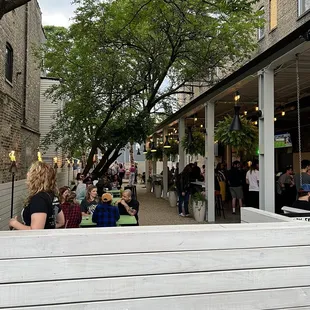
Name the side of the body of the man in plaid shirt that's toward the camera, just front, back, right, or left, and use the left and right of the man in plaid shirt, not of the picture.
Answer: back

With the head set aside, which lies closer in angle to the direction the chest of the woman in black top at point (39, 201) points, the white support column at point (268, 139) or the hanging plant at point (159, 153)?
the hanging plant

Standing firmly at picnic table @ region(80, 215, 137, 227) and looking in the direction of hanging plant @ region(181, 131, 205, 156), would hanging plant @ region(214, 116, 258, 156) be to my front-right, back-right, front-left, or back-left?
front-right

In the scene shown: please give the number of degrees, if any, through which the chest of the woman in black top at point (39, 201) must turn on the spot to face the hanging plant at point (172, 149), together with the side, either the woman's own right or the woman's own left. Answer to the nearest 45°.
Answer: approximately 90° to the woman's own right

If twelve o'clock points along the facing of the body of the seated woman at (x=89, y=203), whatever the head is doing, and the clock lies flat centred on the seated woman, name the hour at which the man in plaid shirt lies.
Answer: The man in plaid shirt is roughly at 1 o'clock from the seated woman.

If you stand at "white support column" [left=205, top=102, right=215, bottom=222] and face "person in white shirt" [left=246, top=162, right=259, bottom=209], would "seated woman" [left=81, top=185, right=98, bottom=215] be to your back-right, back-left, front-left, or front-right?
back-right

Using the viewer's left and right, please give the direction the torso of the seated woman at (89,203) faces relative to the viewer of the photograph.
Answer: facing the viewer and to the right of the viewer

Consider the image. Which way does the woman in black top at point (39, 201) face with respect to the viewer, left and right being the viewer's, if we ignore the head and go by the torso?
facing away from the viewer and to the left of the viewer

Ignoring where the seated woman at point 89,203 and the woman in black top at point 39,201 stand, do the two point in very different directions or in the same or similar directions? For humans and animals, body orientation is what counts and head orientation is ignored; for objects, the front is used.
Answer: very different directions
